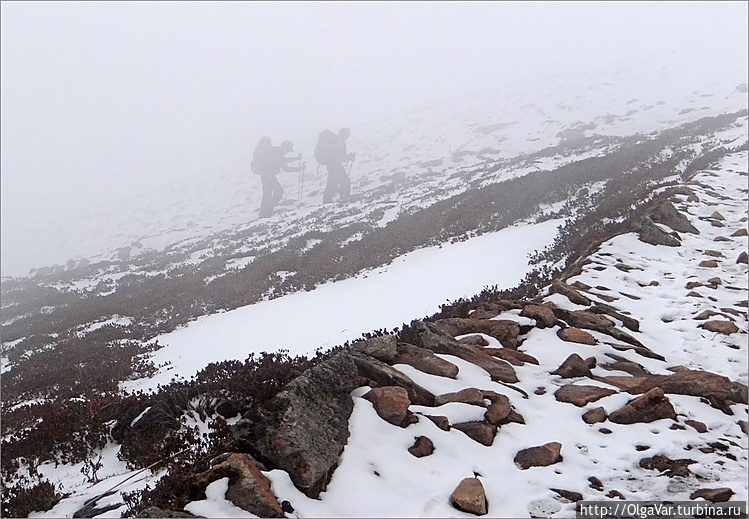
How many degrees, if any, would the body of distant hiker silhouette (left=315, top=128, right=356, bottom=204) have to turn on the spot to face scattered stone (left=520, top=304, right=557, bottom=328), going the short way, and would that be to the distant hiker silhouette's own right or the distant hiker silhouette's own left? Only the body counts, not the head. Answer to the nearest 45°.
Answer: approximately 90° to the distant hiker silhouette's own right

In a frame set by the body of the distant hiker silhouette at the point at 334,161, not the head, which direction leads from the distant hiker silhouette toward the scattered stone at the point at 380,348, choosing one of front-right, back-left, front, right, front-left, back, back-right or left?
right

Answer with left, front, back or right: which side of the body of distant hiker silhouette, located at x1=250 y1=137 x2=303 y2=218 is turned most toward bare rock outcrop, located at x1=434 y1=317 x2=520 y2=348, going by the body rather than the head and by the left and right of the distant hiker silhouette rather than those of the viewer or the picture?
right

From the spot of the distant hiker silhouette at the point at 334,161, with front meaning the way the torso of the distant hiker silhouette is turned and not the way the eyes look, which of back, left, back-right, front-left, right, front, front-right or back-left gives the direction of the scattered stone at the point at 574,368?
right

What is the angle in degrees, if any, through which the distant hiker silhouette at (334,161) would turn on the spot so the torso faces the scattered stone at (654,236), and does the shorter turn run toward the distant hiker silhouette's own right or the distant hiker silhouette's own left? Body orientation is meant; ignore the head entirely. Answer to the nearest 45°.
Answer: approximately 90° to the distant hiker silhouette's own right

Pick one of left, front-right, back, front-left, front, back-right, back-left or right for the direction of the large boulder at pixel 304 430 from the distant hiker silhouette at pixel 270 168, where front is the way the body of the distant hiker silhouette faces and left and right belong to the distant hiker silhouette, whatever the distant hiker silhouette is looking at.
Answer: right

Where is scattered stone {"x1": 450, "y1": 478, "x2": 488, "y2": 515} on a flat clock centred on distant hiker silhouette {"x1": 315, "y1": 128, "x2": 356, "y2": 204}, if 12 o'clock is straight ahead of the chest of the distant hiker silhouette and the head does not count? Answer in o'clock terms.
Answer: The scattered stone is roughly at 3 o'clock from the distant hiker silhouette.

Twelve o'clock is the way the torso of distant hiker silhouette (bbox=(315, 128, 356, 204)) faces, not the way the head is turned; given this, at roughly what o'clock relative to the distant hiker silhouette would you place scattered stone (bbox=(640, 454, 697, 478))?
The scattered stone is roughly at 3 o'clock from the distant hiker silhouette.

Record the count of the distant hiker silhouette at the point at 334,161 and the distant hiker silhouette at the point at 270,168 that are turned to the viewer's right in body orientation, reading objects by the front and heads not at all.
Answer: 2

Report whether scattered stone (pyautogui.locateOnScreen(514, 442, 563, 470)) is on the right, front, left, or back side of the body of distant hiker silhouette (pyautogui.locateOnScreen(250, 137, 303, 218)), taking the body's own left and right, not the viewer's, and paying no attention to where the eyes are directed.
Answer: right

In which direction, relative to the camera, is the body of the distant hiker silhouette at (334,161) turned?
to the viewer's right

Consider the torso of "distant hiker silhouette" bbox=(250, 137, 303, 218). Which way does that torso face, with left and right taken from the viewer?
facing to the right of the viewer

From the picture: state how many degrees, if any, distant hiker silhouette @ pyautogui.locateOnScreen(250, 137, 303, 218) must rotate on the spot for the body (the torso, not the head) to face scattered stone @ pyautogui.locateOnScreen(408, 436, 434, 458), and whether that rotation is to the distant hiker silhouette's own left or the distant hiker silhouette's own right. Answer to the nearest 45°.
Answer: approximately 90° to the distant hiker silhouette's own right

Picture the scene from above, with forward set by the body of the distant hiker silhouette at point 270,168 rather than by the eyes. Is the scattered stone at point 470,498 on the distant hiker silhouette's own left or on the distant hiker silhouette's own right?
on the distant hiker silhouette's own right

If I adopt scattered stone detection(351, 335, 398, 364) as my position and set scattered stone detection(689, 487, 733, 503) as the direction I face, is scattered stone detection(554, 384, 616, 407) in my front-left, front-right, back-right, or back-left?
front-left

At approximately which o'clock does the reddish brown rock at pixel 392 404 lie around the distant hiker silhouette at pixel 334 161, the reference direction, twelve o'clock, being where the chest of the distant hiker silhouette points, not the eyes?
The reddish brown rock is roughly at 3 o'clock from the distant hiker silhouette.
